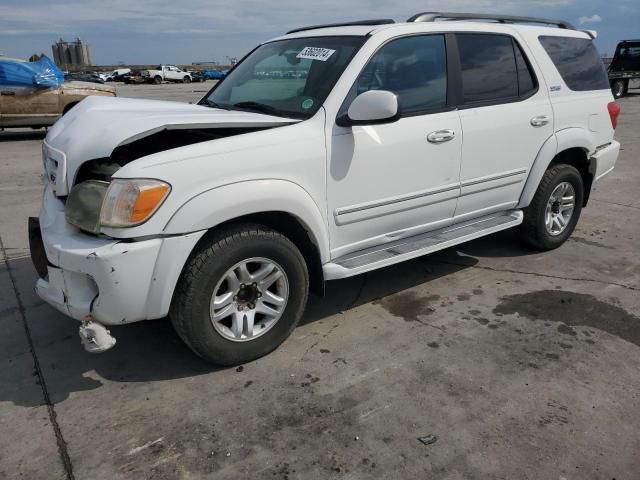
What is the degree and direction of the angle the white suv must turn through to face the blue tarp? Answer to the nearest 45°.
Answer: approximately 90° to its right

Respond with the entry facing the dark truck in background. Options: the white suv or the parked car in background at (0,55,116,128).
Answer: the parked car in background

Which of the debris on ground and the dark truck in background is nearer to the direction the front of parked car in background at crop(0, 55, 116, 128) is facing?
the dark truck in background

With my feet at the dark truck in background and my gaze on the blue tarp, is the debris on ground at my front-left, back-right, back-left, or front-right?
front-left

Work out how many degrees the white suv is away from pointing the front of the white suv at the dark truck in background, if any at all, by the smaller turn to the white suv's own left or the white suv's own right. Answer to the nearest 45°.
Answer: approximately 180°

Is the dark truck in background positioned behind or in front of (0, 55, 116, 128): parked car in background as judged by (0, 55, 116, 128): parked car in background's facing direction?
in front

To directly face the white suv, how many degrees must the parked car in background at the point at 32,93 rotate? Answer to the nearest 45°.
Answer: approximately 90° to its right

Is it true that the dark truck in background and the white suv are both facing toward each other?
no

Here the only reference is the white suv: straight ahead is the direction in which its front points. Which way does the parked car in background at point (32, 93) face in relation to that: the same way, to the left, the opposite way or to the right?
the opposite way

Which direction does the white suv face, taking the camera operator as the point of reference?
facing the viewer and to the left of the viewer

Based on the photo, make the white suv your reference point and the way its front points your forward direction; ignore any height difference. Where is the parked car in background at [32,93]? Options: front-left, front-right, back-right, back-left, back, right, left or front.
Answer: right

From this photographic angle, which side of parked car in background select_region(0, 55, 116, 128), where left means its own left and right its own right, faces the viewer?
right
